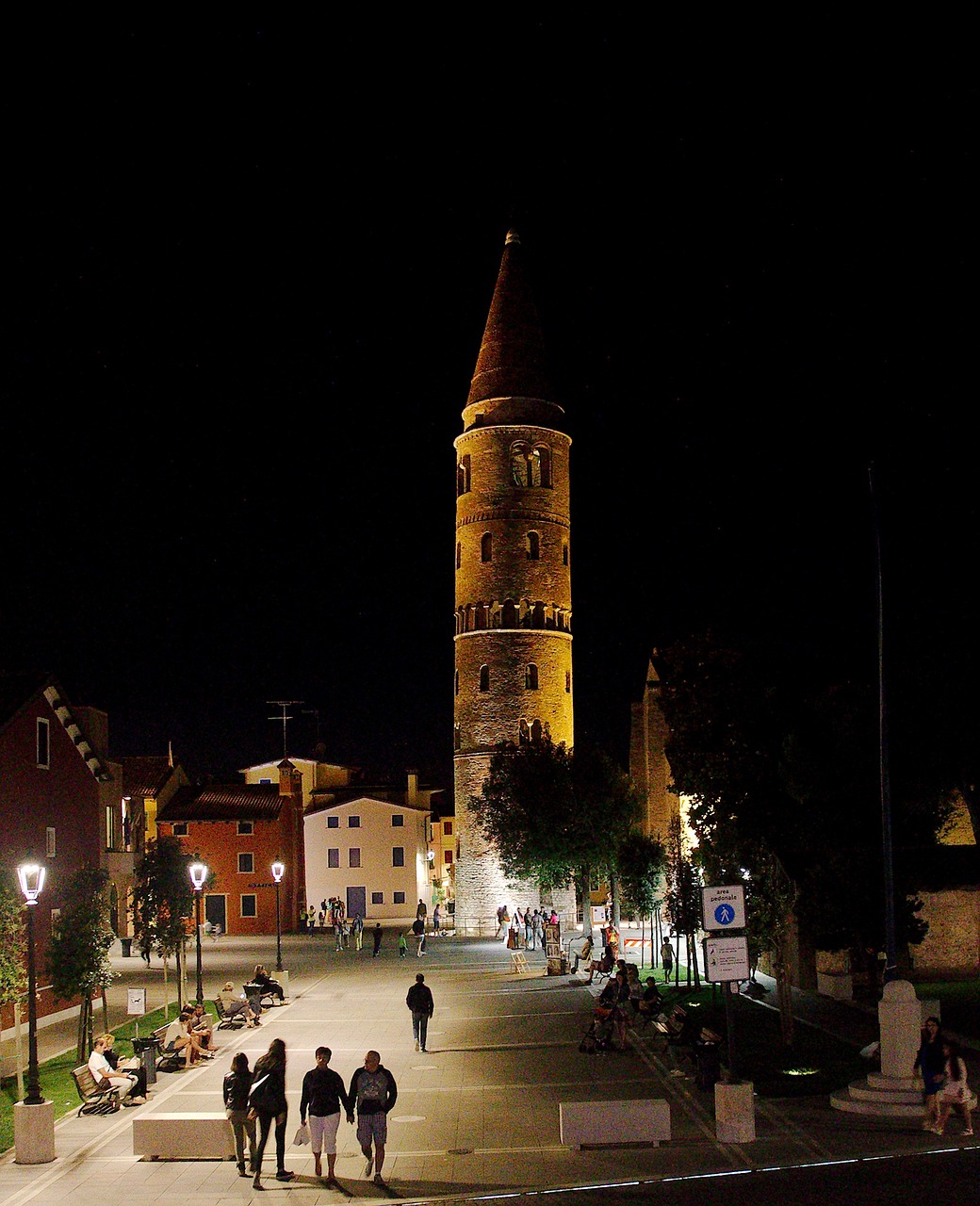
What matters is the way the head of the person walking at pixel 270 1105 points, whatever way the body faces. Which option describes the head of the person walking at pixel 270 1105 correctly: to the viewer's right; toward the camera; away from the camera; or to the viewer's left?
away from the camera

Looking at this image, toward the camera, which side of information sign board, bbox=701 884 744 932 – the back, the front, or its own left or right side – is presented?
front

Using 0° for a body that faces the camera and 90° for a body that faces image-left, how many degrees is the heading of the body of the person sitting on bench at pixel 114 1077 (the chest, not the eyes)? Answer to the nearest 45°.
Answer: approximately 270°

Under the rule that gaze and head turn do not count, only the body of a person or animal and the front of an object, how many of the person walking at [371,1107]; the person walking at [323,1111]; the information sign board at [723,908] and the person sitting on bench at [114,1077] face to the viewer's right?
1

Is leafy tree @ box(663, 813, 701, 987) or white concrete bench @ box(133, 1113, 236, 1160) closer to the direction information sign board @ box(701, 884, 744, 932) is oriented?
the white concrete bench

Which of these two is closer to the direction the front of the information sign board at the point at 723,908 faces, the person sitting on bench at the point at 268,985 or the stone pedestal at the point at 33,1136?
the stone pedestal
